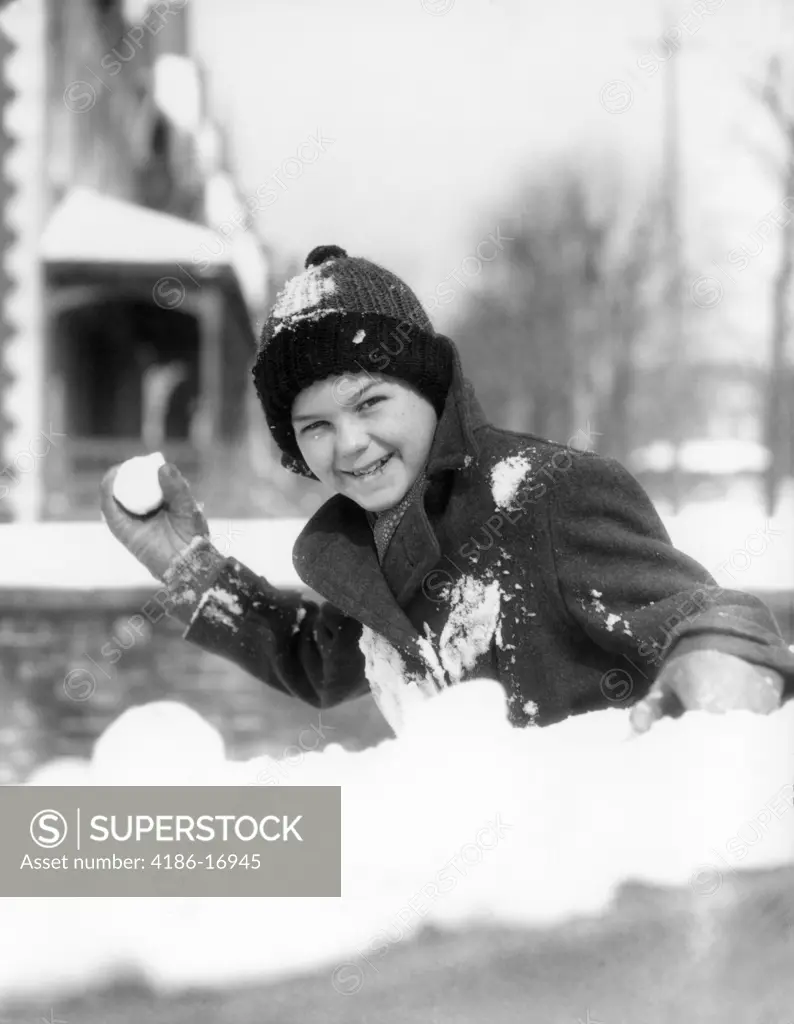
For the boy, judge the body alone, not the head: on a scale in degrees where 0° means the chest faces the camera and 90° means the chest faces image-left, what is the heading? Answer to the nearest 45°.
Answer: approximately 45°

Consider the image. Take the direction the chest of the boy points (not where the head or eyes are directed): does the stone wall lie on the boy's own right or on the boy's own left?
on the boy's own right
